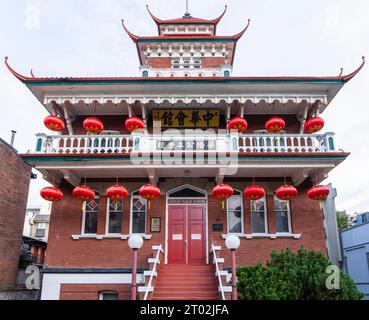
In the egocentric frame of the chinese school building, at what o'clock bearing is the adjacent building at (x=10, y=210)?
The adjacent building is roughly at 4 o'clock from the chinese school building.

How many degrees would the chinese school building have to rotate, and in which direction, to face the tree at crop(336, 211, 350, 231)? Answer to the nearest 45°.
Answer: approximately 135° to its left

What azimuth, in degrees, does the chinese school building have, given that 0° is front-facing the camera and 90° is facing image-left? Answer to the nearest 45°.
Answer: approximately 0°

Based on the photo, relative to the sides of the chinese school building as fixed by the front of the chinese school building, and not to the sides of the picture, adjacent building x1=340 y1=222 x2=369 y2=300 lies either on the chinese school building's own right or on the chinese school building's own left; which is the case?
on the chinese school building's own left
